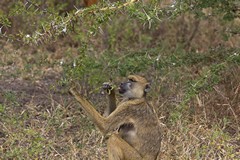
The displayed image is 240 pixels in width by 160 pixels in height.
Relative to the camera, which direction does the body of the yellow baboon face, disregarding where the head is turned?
to the viewer's left
